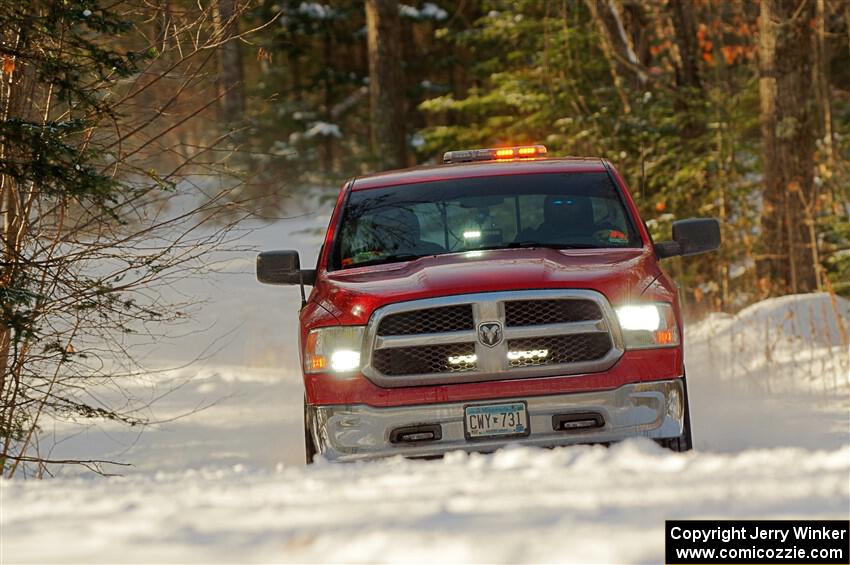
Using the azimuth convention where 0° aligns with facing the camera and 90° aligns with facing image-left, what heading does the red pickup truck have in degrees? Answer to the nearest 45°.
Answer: approximately 0°
